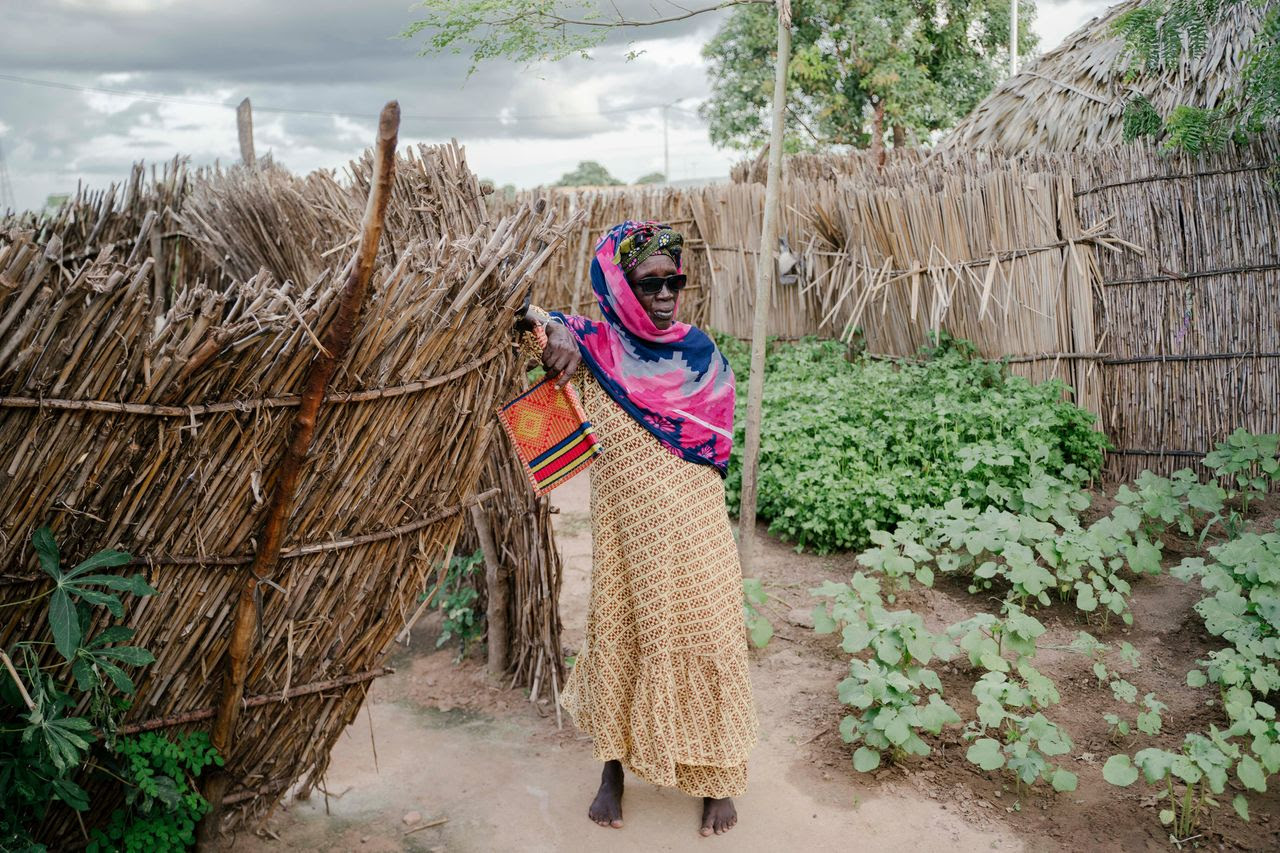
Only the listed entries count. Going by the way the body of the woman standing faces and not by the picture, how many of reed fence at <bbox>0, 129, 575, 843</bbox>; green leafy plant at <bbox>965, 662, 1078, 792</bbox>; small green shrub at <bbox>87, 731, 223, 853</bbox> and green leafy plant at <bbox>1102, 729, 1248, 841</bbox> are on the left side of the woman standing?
2

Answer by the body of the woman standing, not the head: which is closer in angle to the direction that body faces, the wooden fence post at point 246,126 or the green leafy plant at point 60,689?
the green leafy plant

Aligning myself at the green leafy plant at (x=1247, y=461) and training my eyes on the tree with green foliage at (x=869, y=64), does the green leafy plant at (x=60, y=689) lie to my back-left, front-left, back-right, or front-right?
back-left

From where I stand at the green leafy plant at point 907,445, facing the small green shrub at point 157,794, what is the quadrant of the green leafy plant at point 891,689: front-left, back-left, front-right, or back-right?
front-left

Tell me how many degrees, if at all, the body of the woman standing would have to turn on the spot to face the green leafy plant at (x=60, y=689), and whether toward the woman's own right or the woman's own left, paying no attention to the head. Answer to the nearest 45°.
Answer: approximately 45° to the woman's own right

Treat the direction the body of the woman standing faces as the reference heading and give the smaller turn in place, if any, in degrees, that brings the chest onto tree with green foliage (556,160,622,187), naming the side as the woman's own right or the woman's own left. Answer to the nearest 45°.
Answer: approximately 180°

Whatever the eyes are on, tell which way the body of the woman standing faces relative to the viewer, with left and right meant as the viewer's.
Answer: facing the viewer

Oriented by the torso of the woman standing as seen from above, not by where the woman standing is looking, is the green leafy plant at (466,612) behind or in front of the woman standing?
behind

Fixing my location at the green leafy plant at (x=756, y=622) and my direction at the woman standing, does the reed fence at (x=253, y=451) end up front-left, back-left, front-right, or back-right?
front-right

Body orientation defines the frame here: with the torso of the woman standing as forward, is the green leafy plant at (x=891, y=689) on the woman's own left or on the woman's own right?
on the woman's own left

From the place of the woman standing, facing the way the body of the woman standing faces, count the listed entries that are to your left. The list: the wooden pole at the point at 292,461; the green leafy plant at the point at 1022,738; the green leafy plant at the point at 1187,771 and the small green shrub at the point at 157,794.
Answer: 2
